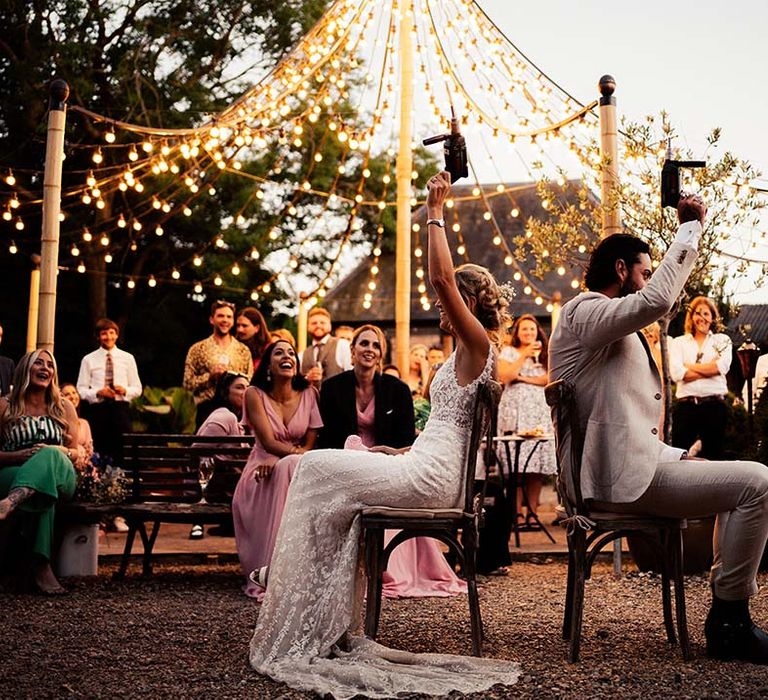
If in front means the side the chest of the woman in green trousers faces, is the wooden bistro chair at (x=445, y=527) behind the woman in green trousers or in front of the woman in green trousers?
in front

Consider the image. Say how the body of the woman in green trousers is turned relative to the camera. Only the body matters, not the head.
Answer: toward the camera

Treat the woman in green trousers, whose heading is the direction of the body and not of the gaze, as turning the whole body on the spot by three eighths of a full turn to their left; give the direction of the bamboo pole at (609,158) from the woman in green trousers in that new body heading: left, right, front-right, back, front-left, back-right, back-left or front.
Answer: front-right

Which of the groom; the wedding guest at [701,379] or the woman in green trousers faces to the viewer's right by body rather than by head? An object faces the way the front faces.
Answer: the groom

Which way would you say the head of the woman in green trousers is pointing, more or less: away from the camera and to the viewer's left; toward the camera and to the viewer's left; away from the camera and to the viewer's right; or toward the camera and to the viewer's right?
toward the camera and to the viewer's right

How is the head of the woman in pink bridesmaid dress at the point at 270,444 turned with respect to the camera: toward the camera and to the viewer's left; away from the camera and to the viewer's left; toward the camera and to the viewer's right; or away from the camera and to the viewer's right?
toward the camera and to the viewer's right

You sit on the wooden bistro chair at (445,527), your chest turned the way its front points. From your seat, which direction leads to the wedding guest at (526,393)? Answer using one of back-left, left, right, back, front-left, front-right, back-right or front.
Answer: right

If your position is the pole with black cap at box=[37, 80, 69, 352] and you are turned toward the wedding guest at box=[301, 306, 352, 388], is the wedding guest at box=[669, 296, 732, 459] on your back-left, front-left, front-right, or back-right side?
front-right

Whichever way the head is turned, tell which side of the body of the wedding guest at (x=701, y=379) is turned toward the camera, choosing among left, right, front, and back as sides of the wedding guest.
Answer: front

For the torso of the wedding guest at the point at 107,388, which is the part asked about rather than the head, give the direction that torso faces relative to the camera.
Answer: toward the camera

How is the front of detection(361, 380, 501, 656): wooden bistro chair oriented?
to the viewer's left

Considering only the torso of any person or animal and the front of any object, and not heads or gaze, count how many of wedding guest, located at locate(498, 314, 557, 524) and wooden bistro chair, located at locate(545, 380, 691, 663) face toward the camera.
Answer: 1

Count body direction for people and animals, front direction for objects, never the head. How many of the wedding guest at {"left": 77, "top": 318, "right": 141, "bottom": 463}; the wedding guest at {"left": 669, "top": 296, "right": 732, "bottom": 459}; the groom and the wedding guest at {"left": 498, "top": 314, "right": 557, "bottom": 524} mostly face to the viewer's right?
1
